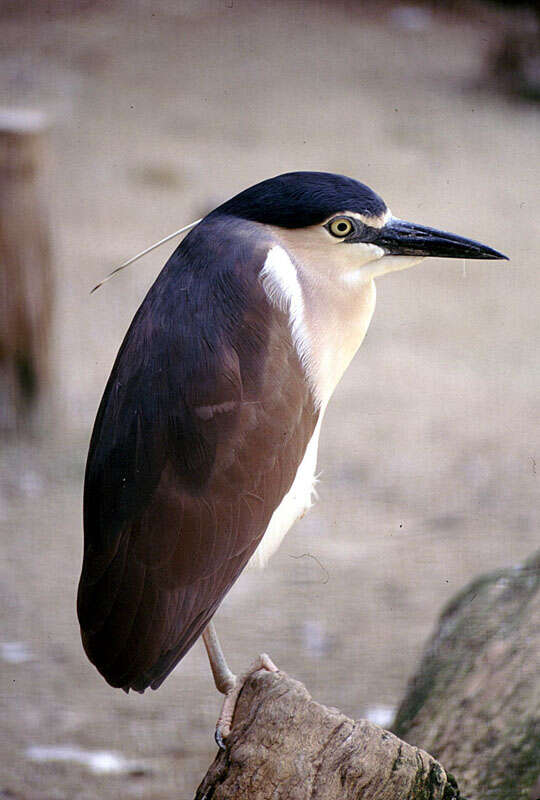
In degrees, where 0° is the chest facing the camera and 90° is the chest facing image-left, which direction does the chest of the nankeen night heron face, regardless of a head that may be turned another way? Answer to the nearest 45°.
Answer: approximately 270°

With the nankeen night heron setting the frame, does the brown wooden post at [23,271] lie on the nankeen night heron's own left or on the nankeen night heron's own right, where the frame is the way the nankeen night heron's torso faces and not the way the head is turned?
on the nankeen night heron's own left
